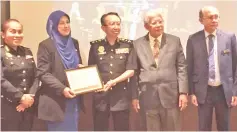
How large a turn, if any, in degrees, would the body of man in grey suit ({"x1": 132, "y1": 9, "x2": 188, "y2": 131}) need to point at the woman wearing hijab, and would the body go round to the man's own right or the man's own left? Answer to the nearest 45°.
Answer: approximately 90° to the man's own right

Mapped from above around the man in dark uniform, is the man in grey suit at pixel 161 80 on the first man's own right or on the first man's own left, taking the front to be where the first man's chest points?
on the first man's own left

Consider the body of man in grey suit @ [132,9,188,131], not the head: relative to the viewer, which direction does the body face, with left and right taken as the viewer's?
facing the viewer

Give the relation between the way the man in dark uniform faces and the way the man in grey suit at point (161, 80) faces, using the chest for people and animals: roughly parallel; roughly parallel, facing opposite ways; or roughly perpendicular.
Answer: roughly parallel

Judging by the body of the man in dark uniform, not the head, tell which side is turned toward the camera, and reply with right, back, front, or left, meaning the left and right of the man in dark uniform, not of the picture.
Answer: front

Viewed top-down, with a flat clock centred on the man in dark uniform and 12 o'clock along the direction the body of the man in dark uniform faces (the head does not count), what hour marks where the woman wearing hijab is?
The woman wearing hijab is roughly at 3 o'clock from the man in dark uniform.

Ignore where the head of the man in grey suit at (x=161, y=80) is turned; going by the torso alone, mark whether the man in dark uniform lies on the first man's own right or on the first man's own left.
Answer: on the first man's own right

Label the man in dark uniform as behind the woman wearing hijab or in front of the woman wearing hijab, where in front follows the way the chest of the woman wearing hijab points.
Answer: in front
